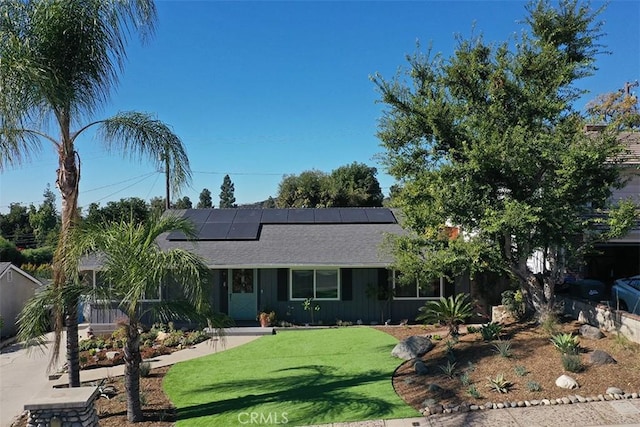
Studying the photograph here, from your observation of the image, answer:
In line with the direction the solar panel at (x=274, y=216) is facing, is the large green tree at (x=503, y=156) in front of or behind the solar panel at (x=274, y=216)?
in front

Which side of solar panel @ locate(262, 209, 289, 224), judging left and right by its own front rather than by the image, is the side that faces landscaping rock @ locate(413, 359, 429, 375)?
front

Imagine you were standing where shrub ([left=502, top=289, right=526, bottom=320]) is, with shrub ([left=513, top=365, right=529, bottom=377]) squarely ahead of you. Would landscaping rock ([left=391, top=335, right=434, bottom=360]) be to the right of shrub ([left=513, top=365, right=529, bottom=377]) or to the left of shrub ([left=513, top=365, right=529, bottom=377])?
right

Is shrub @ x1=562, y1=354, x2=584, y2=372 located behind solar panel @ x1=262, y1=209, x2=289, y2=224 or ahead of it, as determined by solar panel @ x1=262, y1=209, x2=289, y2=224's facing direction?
ahead

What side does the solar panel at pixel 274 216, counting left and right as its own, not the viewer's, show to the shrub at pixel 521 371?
front

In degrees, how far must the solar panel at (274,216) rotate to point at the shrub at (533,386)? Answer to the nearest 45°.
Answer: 0° — it already faces it

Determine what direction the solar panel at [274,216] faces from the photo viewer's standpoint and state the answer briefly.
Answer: facing the viewer

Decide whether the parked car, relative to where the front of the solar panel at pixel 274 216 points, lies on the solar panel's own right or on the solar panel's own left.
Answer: on the solar panel's own left

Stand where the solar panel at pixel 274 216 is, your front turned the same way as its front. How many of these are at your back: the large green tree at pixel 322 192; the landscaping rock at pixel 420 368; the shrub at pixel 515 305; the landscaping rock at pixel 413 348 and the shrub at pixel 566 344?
1

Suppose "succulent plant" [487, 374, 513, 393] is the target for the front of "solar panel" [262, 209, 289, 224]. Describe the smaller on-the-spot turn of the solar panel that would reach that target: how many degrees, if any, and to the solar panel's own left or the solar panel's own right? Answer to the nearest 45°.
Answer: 0° — it already faces it

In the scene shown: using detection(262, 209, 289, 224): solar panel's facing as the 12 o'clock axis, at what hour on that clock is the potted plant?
The potted plant is roughly at 12 o'clock from the solar panel.
